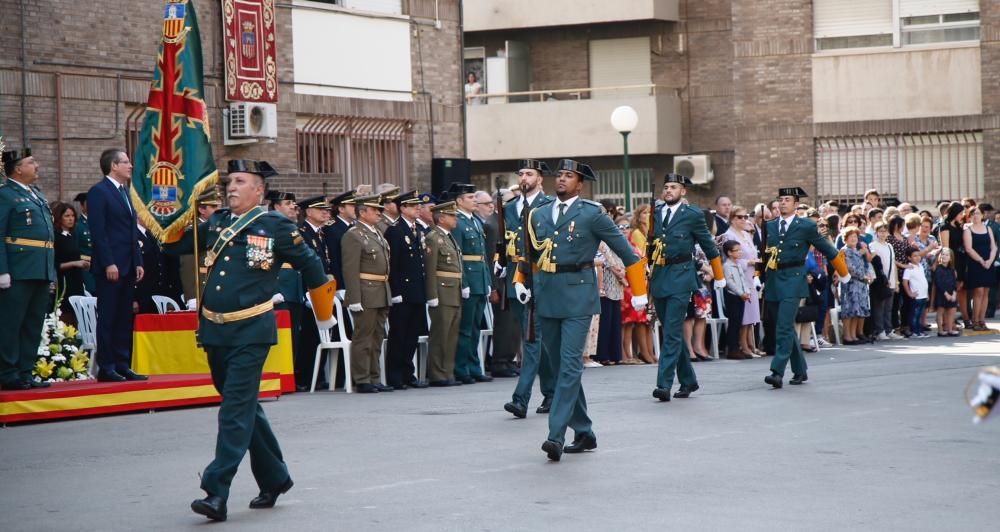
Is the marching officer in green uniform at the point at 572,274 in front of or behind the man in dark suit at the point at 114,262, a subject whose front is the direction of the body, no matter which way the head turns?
in front

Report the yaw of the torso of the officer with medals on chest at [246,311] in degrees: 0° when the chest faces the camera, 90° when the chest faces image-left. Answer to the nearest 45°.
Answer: approximately 45°

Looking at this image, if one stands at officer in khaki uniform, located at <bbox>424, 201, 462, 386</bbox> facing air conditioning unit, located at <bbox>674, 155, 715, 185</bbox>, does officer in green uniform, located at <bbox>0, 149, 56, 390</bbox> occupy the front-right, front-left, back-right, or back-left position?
back-left

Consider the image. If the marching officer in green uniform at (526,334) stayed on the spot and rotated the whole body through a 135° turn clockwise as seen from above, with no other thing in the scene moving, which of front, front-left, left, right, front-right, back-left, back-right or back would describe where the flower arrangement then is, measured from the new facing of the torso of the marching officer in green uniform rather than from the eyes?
left

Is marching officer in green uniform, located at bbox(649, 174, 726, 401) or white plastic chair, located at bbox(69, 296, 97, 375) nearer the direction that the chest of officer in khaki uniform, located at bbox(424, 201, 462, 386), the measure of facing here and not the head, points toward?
the marching officer in green uniform

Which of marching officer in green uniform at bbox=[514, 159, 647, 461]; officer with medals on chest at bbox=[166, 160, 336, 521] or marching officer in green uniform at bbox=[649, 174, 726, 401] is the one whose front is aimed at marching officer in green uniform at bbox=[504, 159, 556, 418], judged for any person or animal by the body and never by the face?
marching officer in green uniform at bbox=[649, 174, 726, 401]

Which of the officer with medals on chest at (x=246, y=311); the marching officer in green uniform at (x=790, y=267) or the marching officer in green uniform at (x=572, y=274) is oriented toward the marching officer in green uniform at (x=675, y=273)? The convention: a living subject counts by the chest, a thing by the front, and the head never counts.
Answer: the marching officer in green uniform at (x=790, y=267)

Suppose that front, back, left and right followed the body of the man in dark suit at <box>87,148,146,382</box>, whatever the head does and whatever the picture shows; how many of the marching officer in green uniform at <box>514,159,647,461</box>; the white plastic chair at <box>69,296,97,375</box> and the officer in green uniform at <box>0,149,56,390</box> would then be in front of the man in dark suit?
1

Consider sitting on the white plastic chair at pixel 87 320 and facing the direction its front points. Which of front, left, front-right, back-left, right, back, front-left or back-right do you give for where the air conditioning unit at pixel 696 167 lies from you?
left

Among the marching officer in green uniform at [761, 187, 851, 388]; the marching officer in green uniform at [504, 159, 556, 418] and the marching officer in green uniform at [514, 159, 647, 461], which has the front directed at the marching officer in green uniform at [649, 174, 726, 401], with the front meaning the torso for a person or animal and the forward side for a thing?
the marching officer in green uniform at [761, 187, 851, 388]

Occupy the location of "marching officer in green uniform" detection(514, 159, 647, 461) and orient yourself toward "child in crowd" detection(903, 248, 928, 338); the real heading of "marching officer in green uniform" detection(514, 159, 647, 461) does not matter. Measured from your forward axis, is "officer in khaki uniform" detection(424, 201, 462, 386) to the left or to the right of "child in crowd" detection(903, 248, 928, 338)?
left

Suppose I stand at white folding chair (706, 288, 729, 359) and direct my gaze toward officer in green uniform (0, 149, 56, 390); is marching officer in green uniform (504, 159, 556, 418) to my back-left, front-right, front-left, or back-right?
front-left
